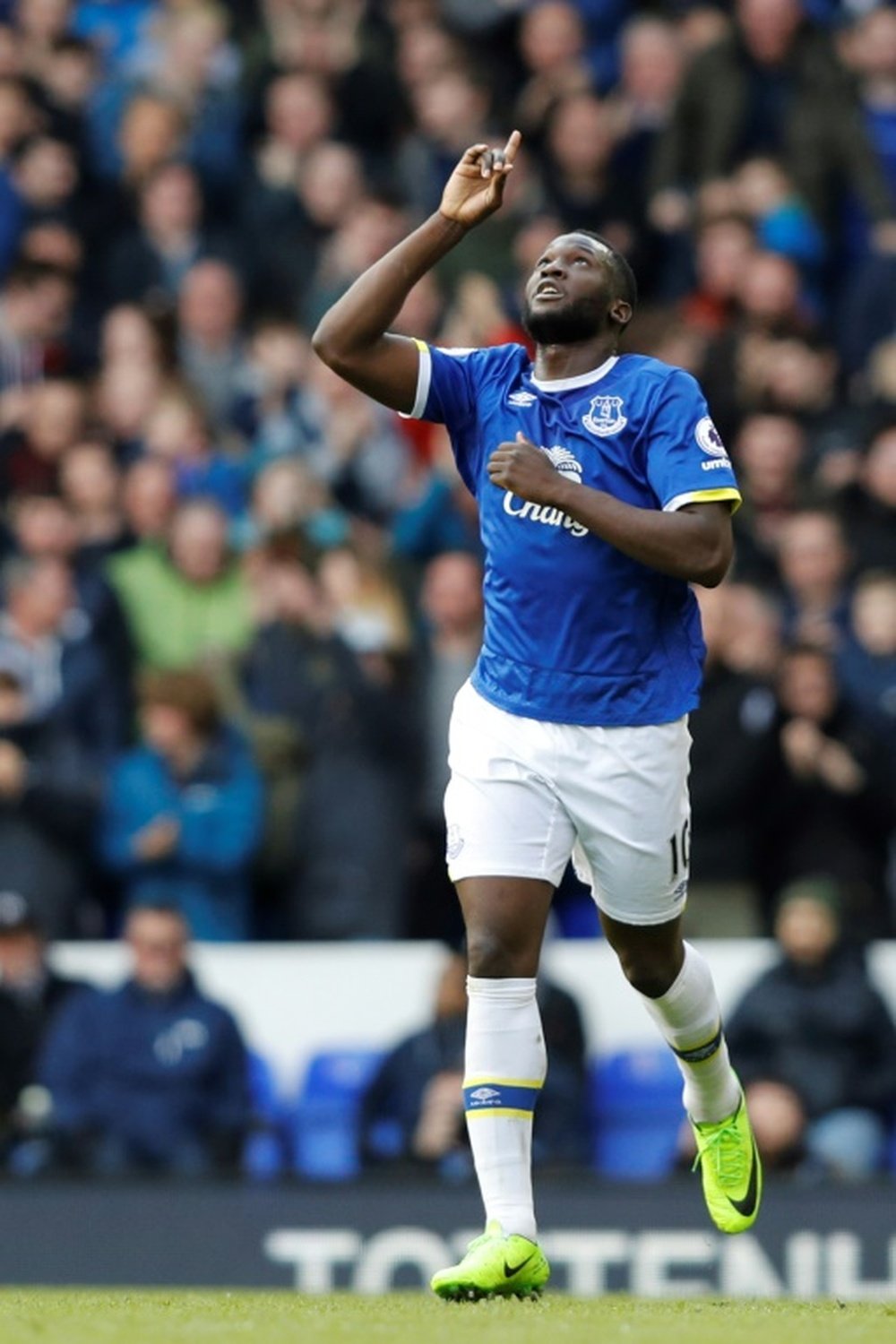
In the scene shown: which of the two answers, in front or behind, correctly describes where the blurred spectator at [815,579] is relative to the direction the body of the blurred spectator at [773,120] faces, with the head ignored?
in front

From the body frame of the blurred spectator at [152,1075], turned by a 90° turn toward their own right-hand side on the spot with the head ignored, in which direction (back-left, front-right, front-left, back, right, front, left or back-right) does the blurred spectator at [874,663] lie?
back

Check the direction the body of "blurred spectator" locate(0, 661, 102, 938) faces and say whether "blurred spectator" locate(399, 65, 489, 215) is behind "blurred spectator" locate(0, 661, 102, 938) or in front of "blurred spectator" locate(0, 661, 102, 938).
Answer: behind

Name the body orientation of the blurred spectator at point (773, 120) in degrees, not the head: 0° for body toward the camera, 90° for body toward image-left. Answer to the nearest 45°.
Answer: approximately 0°

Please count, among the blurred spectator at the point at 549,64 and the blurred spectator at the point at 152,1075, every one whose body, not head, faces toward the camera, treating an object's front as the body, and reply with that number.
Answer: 2

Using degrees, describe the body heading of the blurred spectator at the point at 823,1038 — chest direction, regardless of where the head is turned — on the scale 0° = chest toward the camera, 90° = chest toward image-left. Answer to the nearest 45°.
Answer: approximately 0°

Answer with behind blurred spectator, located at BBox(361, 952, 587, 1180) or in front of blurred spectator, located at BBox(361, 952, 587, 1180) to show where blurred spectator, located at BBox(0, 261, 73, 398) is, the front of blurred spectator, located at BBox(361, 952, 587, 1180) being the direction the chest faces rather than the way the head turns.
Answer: behind

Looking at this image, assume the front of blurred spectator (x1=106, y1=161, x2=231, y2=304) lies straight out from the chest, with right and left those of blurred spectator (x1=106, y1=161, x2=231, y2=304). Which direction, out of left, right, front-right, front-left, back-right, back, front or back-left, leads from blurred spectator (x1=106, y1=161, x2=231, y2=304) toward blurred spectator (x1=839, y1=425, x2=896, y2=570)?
front-left

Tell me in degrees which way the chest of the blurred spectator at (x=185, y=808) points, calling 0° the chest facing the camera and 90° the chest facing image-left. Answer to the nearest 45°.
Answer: approximately 45°
